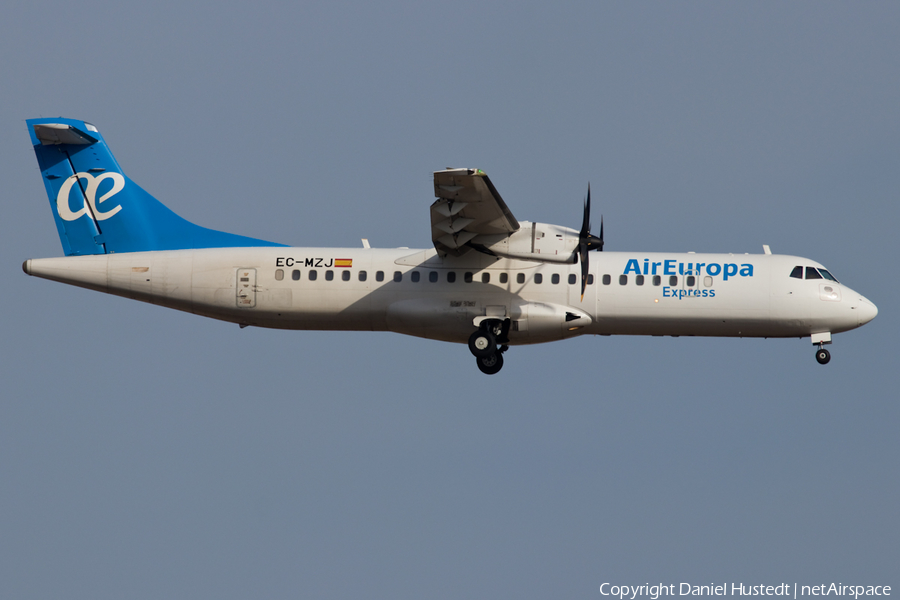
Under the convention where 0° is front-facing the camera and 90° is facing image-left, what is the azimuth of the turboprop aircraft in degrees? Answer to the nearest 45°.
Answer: approximately 270°
